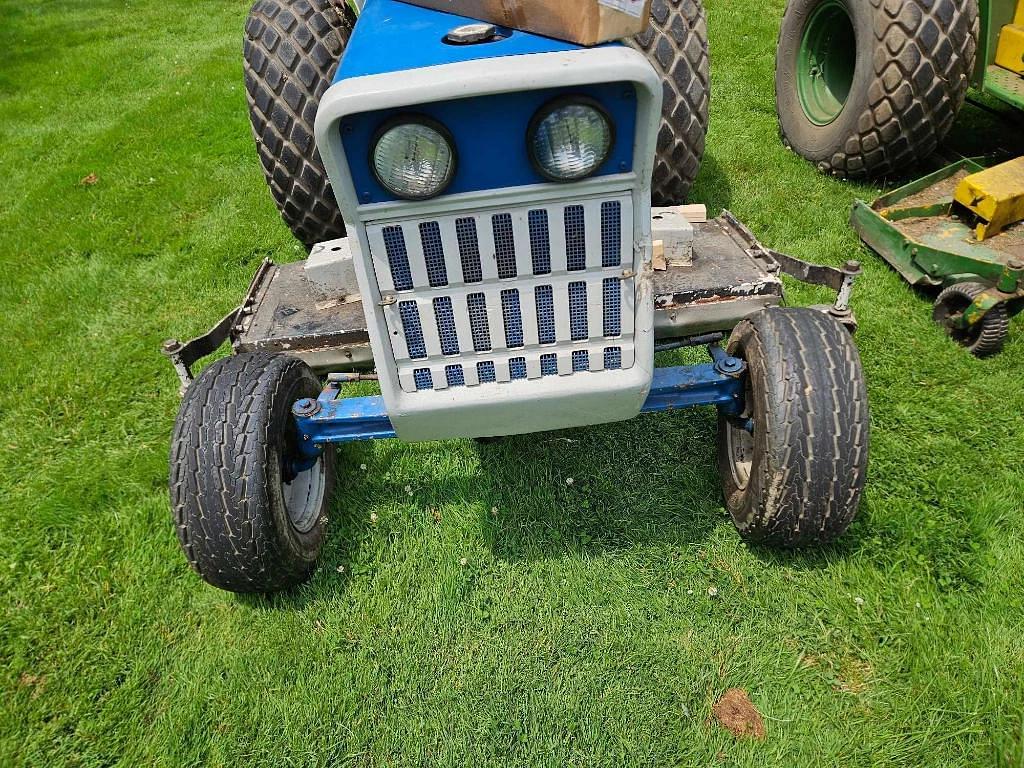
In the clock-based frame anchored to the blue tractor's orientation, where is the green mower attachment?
The green mower attachment is roughly at 8 o'clock from the blue tractor.

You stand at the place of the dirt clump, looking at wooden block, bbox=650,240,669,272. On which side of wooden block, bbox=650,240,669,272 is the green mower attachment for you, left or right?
right

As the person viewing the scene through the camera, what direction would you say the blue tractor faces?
facing the viewer
